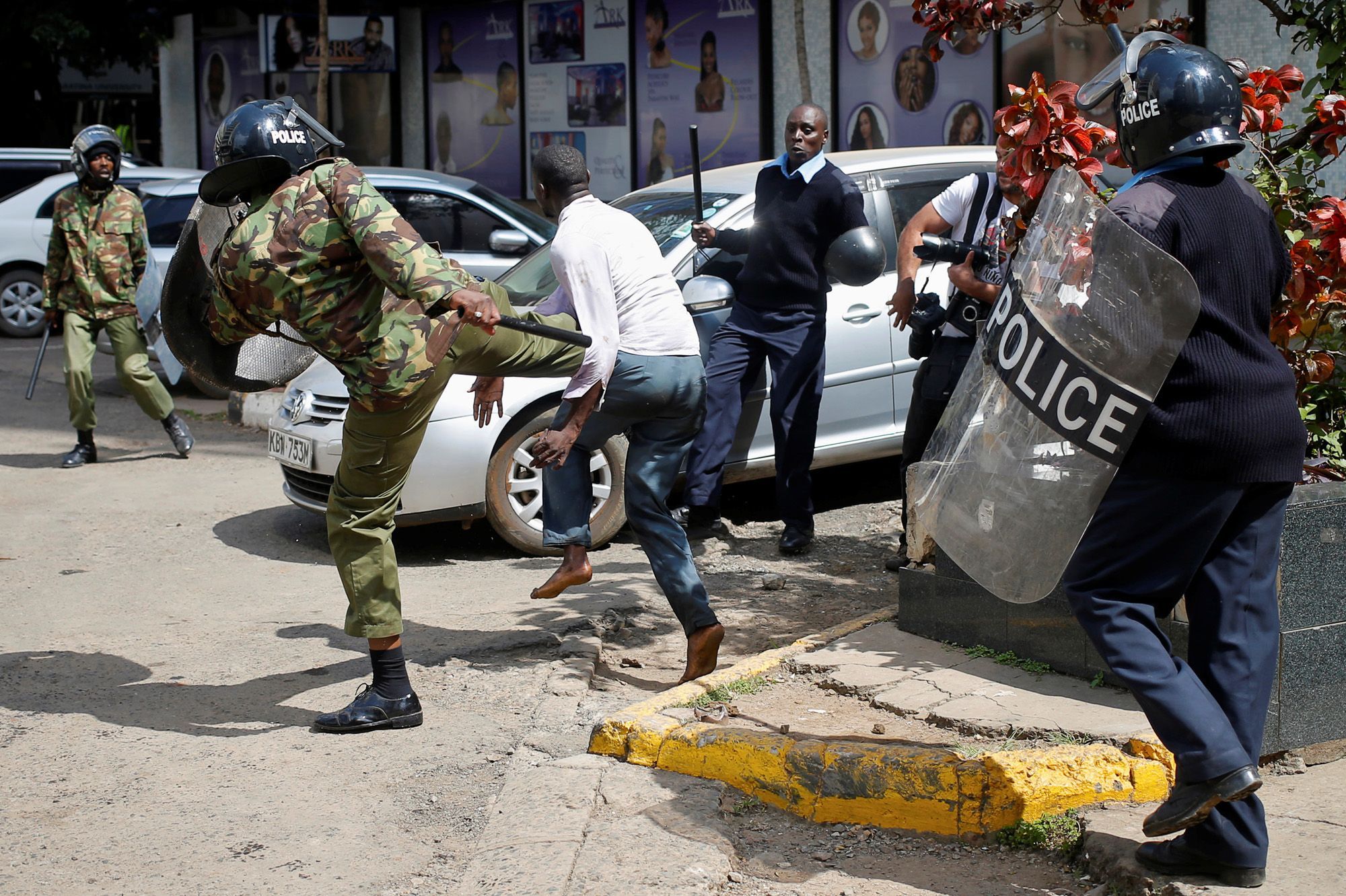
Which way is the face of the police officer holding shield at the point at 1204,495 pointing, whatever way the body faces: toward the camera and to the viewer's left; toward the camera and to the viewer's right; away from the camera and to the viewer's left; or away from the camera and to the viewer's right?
away from the camera and to the viewer's left

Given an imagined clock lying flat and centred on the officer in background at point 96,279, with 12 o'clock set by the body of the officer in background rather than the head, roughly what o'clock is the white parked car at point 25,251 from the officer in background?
The white parked car is roughly at 6 o'clock from the officer in background.

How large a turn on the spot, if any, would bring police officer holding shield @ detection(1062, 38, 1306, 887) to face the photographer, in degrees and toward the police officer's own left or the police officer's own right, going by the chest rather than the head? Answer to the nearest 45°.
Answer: approximately 45° to the police officer's own right

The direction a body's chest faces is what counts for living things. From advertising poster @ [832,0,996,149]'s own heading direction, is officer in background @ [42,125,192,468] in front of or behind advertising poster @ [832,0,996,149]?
in front

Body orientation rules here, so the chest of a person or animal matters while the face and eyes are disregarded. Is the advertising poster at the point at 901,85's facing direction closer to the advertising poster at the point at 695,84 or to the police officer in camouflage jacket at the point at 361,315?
the police officer in camouflage jacket

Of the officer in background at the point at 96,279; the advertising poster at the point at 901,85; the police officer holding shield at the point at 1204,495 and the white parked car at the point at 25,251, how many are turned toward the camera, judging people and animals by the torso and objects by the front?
2

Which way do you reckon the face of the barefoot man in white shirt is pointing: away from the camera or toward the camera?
away from the camera

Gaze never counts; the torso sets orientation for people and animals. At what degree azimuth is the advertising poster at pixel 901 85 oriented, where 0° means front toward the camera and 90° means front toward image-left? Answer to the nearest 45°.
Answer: approximately 0°

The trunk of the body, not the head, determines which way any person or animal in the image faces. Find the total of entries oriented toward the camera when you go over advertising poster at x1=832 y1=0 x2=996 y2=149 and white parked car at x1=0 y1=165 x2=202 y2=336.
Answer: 1

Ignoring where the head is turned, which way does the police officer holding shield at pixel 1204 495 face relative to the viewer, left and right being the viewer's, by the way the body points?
facing away from the viewer and to the left of the viewer

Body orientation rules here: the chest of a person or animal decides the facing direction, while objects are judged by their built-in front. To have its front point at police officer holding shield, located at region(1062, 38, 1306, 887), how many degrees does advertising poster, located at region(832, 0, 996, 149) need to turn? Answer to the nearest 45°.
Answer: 0° — it already faces them

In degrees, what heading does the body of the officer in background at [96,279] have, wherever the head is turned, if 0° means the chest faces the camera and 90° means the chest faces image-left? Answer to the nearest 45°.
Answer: approximately 0°
